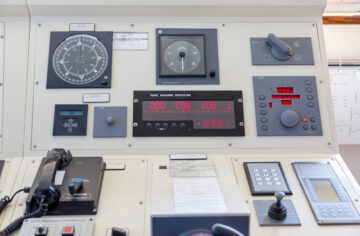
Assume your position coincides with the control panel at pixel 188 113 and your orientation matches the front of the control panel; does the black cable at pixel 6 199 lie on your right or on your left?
on your right

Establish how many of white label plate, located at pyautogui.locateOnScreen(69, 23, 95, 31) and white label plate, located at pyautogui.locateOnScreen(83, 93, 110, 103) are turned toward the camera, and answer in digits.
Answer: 2

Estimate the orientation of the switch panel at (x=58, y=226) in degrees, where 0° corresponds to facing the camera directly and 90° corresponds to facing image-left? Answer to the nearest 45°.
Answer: approximately 0°

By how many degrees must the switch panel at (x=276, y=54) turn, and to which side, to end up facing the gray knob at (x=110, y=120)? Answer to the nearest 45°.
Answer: approximately 45° to its right

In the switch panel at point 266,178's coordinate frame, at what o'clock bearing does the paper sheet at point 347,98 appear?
The paper sheet is roughly at 7 o'clock from the switch panel.

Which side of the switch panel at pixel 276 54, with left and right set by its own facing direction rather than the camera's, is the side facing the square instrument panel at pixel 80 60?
right

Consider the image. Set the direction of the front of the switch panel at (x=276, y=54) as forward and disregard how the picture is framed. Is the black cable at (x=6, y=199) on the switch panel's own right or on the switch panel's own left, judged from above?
on the switch panel's own right

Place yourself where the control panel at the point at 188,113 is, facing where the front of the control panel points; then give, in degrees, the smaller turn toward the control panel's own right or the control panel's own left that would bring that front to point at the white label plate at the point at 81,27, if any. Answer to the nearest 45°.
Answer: approximately 90° to the control panel's own right

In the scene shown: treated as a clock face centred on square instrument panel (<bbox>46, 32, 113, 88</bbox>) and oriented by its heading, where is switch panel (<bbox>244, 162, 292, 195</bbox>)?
The switch panel is roughly at 10 o'clock from the square instrument panel.

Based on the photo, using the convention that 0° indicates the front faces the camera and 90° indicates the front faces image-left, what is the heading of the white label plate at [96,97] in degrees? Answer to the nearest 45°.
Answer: approximately 0°
